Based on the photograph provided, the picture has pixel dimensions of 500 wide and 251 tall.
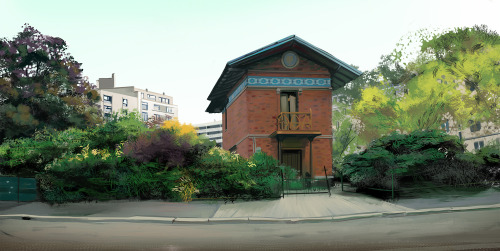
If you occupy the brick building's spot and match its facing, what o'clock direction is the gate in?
The gate is roughly at 12 o'clock from the brick building.

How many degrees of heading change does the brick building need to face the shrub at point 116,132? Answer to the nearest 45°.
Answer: approximately 45° to its right

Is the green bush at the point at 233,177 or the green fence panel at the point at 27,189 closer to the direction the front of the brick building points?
the green bush

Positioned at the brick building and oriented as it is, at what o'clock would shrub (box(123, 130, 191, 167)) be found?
The shrub is roughly at 3 o'clock from the brick building.

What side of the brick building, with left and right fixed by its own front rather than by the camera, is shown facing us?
front

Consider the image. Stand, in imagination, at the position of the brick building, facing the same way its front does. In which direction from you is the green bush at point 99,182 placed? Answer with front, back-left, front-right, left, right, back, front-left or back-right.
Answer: front-right

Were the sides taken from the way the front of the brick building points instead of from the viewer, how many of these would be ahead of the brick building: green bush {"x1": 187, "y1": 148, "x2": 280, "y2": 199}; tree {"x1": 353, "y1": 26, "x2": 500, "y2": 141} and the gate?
2

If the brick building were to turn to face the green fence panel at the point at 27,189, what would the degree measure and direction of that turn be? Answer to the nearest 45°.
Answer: approximately 45° to its right

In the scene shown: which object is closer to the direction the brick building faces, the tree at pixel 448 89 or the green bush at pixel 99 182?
the green bush

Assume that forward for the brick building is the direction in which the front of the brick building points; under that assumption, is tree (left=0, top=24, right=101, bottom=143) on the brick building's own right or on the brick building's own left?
on the brick building's own right

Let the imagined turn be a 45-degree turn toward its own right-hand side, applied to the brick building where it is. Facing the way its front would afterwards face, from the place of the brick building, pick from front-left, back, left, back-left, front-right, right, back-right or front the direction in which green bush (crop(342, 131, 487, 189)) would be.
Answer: left

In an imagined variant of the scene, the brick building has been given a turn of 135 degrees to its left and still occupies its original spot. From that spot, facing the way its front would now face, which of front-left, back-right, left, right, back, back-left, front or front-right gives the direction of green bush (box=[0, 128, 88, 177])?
back

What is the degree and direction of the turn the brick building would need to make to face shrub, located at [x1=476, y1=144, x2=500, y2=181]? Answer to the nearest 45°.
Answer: approximately 45° to its left
